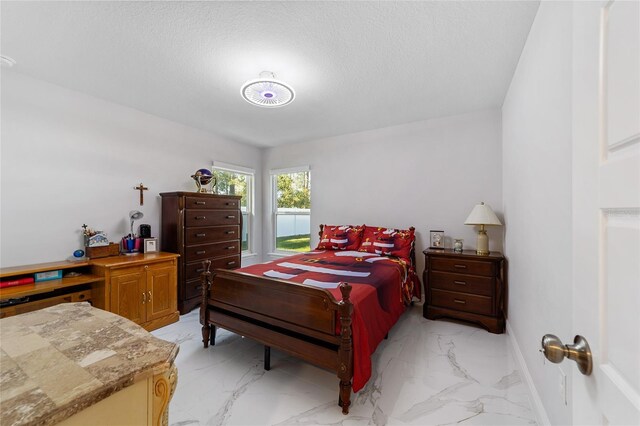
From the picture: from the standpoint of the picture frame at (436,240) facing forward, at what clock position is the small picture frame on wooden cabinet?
The small picture frame on wooden cabinet is roughly at 2 o'clock from the picture frame.

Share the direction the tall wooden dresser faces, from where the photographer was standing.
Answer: facing the viewer and to the right of the viewer

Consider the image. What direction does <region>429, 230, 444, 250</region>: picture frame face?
toward the camera

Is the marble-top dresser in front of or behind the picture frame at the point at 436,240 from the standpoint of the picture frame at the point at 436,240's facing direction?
in front

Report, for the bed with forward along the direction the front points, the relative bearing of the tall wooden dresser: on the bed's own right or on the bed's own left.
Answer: on the bed's own right

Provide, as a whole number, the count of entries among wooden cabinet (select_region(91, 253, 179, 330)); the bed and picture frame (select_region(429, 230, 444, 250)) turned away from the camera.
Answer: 0

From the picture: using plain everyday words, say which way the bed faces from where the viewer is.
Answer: facing the viewer and to the left of the viewer

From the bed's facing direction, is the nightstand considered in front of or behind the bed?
behind

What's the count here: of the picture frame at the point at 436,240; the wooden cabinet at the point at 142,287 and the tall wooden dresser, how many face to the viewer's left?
0

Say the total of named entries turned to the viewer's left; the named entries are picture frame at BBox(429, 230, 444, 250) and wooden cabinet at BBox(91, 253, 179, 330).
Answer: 0
